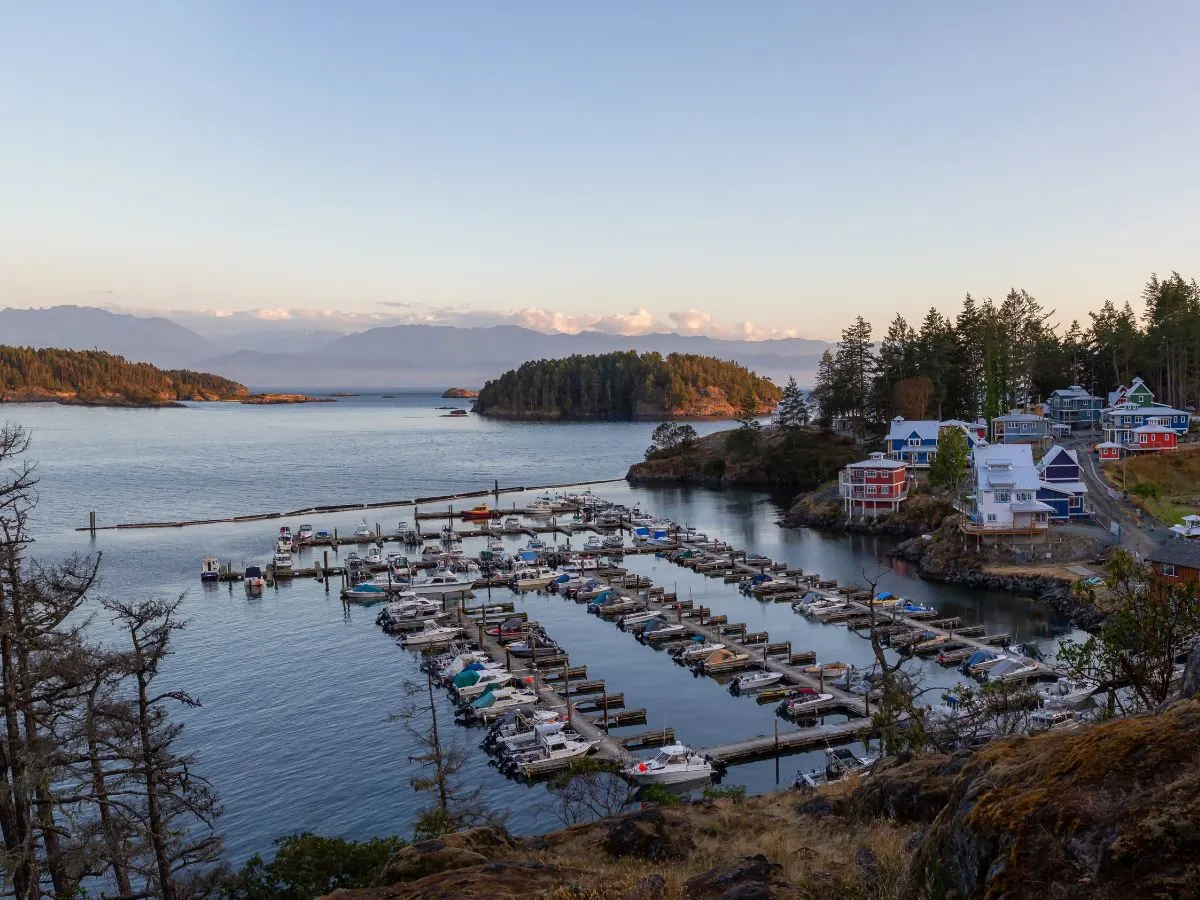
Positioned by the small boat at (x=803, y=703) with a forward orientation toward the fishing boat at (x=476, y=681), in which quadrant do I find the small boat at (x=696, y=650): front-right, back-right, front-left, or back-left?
front-right

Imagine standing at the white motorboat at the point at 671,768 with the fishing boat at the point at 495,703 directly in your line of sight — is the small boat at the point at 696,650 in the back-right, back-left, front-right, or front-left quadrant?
front-right

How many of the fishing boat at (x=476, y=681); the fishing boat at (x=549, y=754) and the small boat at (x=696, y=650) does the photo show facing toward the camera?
0

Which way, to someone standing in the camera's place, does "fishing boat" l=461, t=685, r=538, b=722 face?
facing away from the viewer and to the right of the viewer

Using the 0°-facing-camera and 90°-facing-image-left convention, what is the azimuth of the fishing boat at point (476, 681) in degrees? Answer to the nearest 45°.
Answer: approximately 225°

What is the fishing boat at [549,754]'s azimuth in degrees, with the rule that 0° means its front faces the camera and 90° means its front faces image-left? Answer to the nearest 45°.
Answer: approximately 225°

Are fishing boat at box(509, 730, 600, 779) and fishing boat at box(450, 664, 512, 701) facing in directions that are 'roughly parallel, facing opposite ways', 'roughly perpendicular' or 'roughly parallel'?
roughly parallel

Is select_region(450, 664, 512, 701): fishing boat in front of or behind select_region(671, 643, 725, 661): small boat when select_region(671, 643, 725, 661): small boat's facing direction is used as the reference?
behind

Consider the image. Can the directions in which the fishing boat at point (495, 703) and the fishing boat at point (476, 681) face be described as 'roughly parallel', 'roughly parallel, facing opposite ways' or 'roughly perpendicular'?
roughly parallel

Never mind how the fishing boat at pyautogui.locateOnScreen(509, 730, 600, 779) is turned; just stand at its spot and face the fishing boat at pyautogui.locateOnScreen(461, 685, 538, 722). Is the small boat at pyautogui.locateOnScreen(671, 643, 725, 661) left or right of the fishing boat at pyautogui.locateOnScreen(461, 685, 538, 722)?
right

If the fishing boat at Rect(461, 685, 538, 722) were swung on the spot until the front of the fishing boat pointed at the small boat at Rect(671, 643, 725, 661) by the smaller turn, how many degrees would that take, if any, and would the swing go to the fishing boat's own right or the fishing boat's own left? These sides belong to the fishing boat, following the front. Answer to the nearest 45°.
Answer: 0° — it already faces it

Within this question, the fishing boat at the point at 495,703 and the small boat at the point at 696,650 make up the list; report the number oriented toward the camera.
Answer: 0
